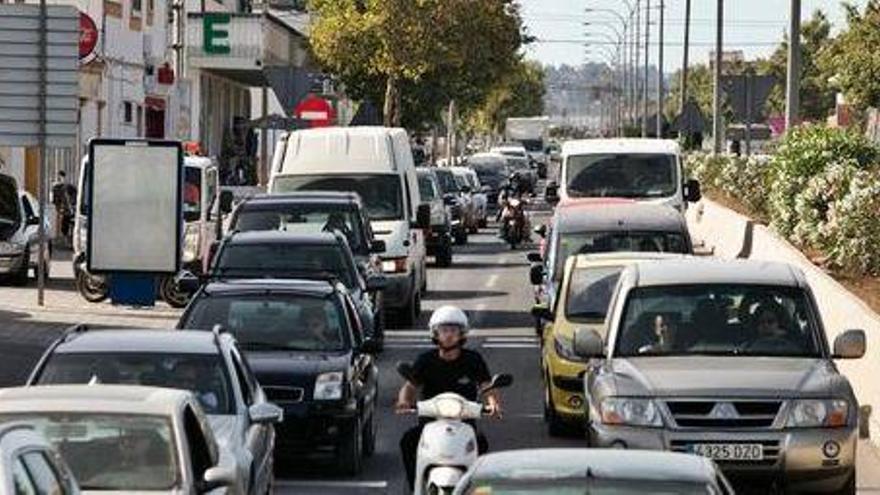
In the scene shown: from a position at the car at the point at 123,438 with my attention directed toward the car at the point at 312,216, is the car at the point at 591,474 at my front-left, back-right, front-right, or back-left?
back-right

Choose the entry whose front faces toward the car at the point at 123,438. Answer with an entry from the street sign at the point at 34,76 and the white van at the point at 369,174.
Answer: the white van

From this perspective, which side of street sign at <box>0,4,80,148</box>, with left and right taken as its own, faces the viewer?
back

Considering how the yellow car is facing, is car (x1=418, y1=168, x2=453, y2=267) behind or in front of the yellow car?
behind

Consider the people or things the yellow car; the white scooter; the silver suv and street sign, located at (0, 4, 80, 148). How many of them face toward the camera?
3

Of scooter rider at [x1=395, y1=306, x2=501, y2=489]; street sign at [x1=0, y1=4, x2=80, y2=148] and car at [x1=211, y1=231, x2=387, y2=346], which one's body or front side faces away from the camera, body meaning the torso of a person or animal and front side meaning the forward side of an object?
the street sign

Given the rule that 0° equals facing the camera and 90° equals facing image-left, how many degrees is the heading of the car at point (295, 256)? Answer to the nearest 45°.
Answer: approximately 0°

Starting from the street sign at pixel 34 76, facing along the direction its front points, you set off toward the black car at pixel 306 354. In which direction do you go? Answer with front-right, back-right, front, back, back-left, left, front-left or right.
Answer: back

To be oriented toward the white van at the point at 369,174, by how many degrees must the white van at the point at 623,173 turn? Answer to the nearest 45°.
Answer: approximately 45° to its right

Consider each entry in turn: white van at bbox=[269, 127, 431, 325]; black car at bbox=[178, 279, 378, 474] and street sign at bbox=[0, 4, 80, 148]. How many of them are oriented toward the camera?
2

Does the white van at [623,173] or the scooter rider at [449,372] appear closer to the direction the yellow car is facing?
the scooter rider

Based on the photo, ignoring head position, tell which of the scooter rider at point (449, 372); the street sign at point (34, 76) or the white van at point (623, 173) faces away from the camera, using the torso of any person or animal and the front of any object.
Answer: the street sign
